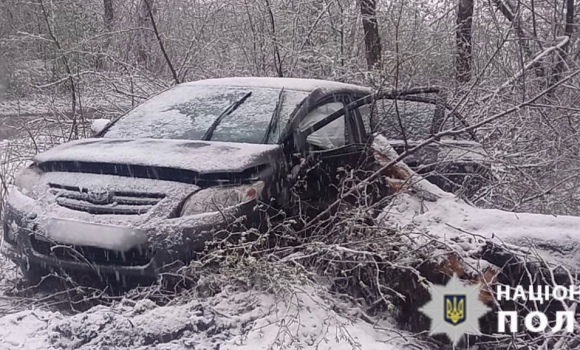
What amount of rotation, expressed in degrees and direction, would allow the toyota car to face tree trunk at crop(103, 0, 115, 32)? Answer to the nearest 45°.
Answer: approximately 135° to its right

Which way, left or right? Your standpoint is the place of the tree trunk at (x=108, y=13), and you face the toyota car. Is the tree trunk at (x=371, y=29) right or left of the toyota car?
left

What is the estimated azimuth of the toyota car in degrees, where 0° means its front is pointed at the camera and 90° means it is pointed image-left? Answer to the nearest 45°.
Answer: approximately 45°

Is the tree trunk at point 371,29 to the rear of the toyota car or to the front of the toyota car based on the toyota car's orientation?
to the rear

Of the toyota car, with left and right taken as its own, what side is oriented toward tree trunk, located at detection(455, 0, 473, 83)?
back

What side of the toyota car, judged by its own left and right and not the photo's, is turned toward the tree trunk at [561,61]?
back

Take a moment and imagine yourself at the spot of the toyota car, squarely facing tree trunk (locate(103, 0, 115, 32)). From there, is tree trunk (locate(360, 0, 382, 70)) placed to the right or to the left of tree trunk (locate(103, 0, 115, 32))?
right
